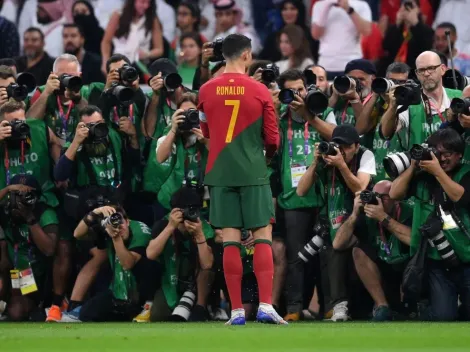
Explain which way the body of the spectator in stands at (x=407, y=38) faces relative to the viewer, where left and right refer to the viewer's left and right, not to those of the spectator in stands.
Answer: facing the viewer

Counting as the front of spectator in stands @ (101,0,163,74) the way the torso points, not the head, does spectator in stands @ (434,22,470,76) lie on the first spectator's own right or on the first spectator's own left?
on the first spectator's own left

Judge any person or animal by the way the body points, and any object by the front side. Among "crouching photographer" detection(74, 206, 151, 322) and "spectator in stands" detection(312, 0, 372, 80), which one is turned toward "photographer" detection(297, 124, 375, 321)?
the spectator in stands

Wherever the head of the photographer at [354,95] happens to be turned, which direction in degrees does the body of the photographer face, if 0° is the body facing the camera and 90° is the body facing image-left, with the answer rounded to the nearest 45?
approximately 45°

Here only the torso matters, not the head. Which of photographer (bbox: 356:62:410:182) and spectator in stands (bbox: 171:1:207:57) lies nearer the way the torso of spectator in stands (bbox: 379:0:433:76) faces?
the photographer

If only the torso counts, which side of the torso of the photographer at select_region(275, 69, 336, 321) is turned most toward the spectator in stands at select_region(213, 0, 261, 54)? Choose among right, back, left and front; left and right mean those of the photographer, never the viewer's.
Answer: back

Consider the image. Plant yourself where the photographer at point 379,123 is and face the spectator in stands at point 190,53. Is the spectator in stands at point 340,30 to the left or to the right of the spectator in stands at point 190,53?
right

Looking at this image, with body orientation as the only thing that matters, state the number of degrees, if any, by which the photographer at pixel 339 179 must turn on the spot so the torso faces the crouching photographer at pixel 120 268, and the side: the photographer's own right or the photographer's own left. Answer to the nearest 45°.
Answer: approximately 45° to the photographer's own right

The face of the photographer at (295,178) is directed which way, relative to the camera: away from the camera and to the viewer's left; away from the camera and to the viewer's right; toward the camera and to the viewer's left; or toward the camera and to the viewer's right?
toward the camera and to the viewer's left

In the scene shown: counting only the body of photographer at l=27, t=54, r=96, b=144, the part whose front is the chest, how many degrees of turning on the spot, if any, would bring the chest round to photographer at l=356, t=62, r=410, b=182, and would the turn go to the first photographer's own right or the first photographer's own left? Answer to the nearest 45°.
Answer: approximately 90° to the first photographer's own left

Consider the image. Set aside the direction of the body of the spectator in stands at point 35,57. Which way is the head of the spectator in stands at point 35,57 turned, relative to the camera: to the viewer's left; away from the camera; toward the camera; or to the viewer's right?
toward the camera

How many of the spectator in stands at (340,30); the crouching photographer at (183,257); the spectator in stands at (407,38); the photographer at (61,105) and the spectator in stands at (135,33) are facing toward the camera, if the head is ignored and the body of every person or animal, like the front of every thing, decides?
5

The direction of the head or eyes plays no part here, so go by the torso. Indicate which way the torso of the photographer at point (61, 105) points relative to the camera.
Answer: toward the camera

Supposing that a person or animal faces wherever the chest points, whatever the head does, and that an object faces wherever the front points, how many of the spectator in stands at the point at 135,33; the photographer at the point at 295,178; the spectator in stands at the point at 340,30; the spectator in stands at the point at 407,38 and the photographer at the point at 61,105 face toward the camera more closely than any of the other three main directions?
5

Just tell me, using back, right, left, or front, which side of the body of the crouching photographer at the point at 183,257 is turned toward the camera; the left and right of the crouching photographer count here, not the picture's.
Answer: front

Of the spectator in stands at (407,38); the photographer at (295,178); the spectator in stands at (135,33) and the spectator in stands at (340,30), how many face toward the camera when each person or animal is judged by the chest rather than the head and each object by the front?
4

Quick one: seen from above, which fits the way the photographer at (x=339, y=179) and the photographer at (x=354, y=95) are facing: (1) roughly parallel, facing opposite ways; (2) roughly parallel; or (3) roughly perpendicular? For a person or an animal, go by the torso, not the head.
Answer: roughly parallel
